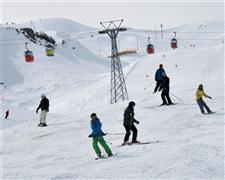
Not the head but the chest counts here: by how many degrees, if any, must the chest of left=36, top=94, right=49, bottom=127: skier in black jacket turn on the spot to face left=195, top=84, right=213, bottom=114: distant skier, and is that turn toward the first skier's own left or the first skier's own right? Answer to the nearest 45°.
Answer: approximately 90° to the first skier's own left

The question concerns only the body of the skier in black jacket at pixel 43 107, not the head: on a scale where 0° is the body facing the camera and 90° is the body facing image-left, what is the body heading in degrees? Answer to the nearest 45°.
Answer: approximately 45°
